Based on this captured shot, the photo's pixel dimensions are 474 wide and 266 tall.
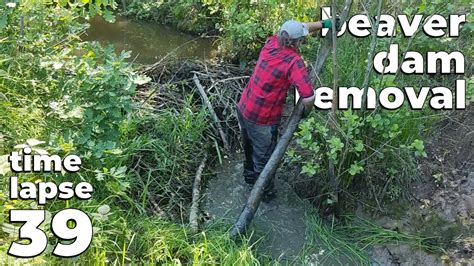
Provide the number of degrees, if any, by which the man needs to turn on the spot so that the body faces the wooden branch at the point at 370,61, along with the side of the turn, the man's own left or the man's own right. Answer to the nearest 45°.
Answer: approximately 45° to the man's own right

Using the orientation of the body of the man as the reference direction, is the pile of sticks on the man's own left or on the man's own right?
on the man's own left

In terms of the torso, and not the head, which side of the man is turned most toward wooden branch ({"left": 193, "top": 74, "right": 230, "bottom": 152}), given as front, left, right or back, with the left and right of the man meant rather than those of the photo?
left

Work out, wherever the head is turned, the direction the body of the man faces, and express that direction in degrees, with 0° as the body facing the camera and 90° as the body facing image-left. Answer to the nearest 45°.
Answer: approximately 225°
